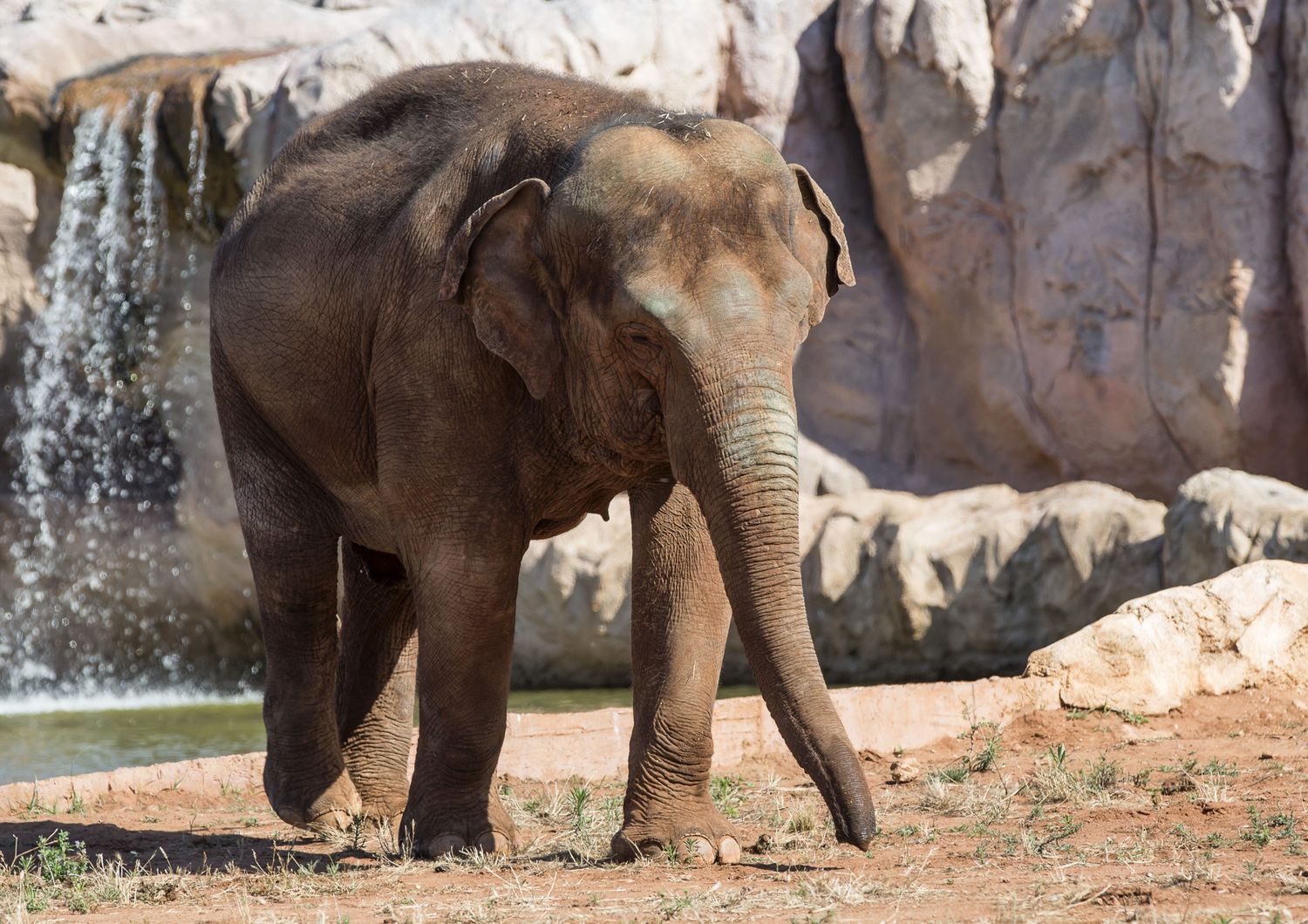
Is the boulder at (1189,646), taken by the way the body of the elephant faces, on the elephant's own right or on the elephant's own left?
on the elephant's own left

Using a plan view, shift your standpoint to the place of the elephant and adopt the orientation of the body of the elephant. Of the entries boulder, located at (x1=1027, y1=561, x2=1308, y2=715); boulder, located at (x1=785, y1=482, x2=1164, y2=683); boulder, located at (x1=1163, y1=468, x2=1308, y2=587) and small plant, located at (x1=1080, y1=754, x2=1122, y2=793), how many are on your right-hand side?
0

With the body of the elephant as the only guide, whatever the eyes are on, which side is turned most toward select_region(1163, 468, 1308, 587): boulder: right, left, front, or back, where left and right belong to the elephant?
left

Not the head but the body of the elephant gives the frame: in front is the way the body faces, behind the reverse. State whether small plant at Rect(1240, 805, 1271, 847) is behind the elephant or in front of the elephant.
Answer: in front

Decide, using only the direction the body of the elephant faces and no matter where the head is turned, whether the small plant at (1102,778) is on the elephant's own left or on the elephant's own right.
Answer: on the elephant's own left

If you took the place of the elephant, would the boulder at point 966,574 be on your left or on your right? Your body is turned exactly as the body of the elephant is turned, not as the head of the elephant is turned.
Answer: on your left

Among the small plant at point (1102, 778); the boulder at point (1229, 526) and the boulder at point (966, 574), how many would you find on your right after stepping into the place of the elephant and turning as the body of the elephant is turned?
0

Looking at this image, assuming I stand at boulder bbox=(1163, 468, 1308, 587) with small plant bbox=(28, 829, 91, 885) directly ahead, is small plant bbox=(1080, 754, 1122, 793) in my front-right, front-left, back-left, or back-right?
front-left

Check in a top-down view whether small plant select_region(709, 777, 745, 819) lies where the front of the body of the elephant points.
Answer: no

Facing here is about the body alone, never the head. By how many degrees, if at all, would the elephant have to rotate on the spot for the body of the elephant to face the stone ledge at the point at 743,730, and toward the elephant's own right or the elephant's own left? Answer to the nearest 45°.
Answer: approximately 135° to the elephant's own left

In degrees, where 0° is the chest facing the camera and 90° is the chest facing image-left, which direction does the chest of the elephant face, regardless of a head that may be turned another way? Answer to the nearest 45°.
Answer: approximately 315°
